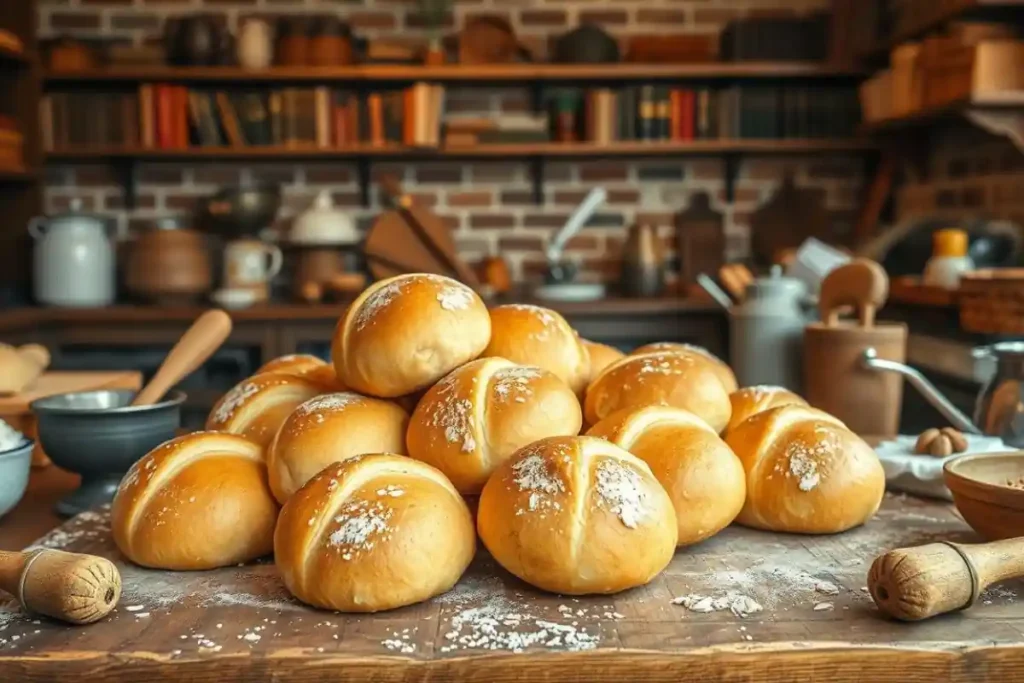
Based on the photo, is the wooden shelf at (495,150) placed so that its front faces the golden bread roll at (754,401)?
yes

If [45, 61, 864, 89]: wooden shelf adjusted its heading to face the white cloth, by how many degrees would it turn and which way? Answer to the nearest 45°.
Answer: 0° — it already faces it

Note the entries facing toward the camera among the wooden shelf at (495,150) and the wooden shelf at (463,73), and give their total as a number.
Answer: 2

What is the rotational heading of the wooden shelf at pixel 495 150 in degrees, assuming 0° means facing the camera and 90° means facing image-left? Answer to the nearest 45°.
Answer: approximately 0°

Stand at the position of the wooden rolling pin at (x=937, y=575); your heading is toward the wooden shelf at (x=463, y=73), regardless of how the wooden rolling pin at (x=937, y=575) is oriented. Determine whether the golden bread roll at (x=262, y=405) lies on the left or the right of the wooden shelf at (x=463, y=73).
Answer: left

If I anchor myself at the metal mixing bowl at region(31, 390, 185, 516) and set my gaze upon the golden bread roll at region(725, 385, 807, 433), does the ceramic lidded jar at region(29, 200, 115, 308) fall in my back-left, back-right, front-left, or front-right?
back-left

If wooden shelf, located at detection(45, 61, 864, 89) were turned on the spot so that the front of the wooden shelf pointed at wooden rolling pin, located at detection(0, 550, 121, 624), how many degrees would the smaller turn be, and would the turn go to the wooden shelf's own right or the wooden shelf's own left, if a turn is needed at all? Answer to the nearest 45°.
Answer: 0° — it already faces it
